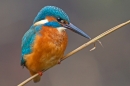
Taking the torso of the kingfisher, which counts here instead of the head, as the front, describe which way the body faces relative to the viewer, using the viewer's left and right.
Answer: facing the viewer and to the right of the viewer
